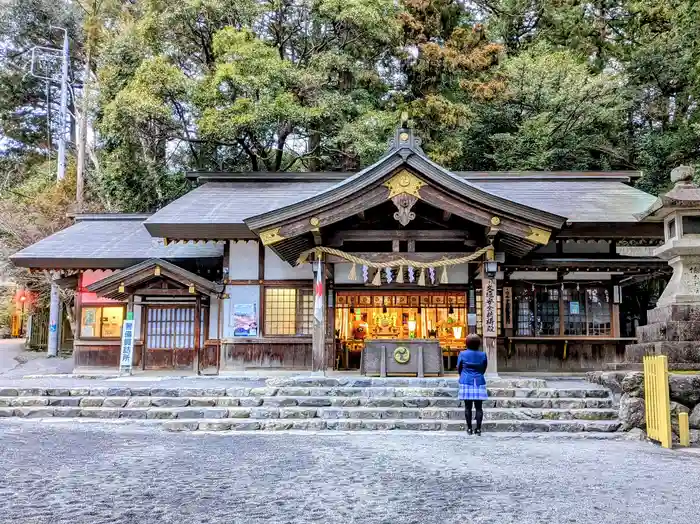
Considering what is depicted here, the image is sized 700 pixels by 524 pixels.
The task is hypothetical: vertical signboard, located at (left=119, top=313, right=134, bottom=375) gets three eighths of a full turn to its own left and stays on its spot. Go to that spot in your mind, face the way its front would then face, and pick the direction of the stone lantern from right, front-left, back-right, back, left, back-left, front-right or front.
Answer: right

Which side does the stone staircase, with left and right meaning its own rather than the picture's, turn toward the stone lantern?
left

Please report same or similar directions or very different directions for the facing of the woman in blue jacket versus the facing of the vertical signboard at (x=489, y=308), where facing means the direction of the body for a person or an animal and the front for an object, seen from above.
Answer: very different directions

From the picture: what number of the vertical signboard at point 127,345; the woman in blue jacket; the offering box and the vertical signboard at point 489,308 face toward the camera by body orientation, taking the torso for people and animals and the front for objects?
3

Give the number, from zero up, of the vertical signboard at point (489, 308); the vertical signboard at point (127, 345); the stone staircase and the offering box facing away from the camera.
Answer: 0

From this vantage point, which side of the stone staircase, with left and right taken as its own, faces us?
front

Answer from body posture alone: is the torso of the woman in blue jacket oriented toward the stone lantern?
no

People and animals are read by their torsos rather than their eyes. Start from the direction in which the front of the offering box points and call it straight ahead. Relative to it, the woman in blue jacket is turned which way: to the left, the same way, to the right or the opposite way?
the opposite way

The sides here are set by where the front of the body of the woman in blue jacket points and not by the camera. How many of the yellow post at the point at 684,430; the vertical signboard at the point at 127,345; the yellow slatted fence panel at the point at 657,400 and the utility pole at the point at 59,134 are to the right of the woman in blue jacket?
2

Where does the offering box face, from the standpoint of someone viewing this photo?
facing the viewer

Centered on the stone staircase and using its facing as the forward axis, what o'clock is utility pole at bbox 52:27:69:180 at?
The utility pole is roughly at 5 o'clock from the stone staircase.

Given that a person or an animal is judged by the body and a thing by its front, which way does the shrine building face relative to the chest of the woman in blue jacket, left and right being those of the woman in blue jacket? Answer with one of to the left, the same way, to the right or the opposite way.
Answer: the opposite way

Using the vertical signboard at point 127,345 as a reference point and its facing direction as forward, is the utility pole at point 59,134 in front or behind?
behind

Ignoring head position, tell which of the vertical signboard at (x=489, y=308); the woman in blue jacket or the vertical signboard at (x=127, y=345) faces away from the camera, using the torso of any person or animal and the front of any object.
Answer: the woman in blue jacket

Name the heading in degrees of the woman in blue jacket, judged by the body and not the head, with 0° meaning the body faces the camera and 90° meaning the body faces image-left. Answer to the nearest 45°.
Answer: approximately 180°

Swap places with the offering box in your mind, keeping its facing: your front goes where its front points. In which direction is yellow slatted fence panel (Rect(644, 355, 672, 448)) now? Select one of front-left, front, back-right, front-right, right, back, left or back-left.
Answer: front-left

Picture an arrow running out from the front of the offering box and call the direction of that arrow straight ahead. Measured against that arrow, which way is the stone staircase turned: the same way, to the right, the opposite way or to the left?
the same way
